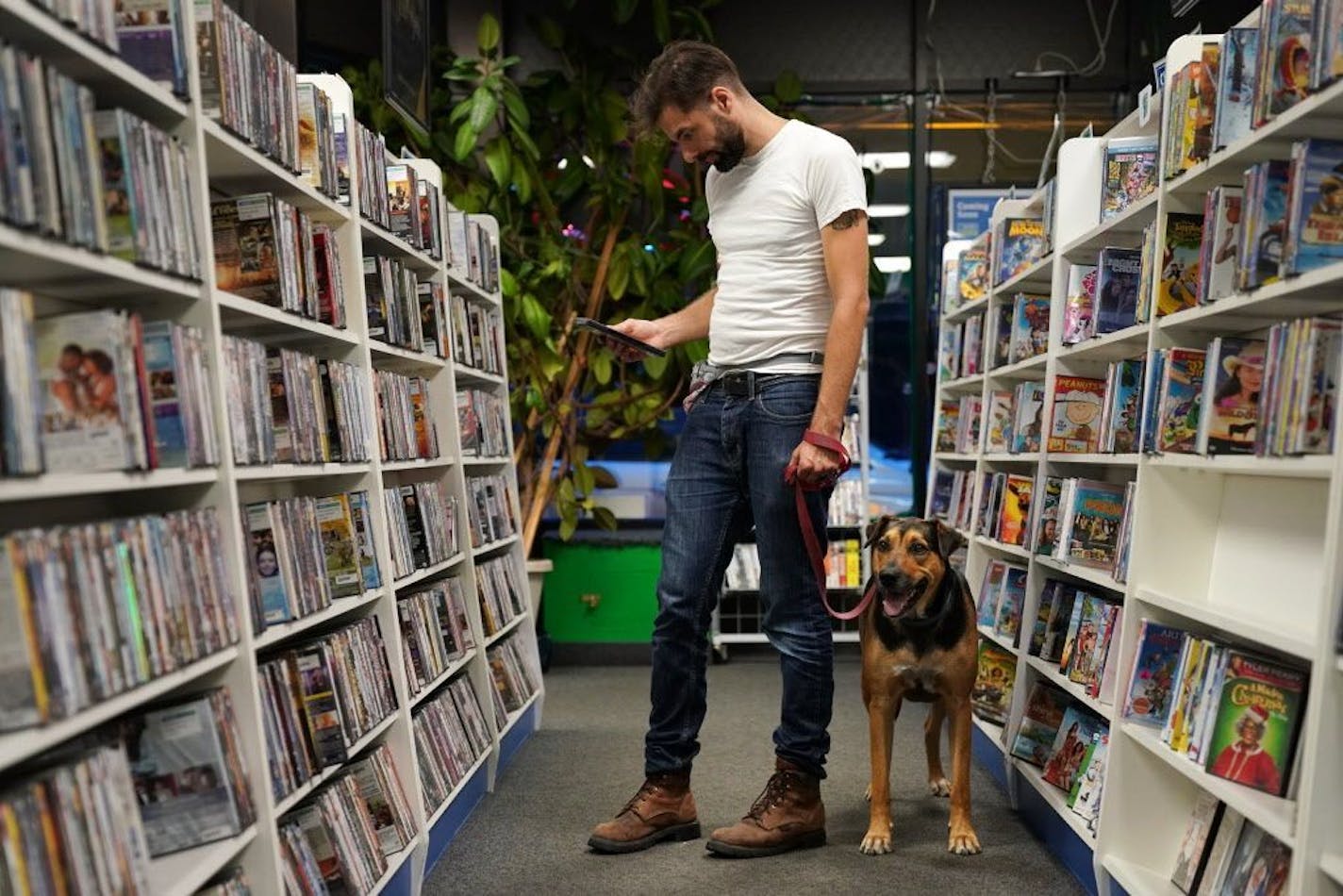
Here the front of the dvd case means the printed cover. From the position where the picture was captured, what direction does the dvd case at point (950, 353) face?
facing the viewer and to the left of the viewer

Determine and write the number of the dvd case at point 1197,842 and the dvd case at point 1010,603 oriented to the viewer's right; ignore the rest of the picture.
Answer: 0

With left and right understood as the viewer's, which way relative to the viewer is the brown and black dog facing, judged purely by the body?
facing the viewer

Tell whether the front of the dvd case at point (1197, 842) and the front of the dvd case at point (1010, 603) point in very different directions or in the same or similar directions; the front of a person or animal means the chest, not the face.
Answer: same or similar directions

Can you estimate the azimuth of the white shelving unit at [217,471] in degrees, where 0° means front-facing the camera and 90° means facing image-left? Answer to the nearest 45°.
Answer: approximately 315°

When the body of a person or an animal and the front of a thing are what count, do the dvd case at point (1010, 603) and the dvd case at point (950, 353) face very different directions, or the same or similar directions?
same or similar directions

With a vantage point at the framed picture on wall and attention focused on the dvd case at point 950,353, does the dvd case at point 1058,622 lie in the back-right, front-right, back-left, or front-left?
front-right
